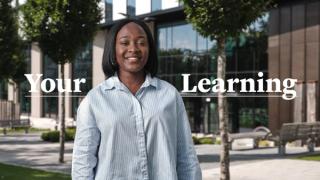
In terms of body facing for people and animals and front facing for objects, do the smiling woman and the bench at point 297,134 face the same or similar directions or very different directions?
very different directions

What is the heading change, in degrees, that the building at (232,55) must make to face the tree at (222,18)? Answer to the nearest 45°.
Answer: approximately 45° to its left

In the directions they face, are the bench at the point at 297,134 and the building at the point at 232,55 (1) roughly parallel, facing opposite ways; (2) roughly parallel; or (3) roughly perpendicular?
roughly perpendicular

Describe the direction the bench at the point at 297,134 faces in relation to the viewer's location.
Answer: facing away from the viewer and to the left of the viewer

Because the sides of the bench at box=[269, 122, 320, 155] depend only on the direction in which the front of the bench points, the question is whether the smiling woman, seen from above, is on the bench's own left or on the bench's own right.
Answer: on the bench's own left

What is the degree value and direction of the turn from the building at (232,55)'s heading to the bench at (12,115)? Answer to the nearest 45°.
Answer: approximately 45° to its right

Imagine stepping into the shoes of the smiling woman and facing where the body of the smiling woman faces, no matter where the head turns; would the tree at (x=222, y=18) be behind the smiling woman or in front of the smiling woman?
behind
